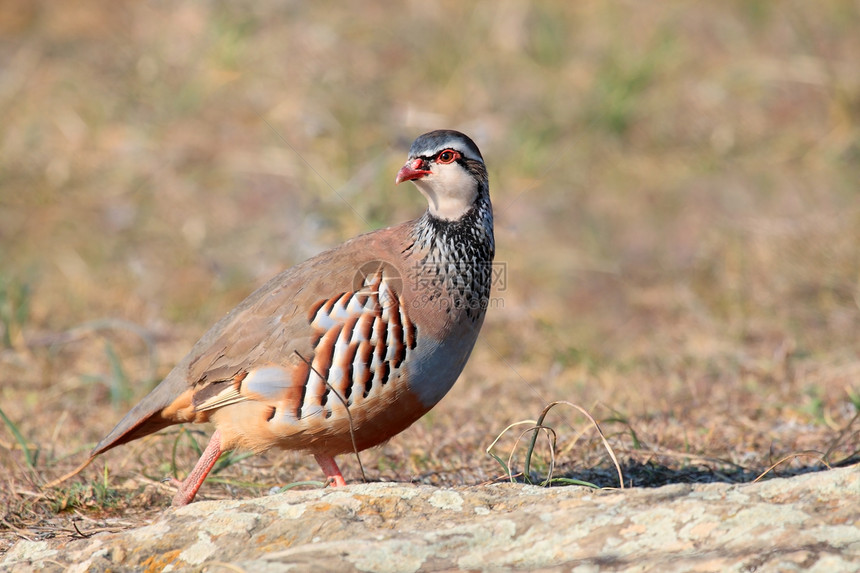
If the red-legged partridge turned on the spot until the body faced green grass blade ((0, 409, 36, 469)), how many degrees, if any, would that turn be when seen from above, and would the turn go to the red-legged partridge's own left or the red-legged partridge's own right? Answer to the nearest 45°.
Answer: approximately 180°

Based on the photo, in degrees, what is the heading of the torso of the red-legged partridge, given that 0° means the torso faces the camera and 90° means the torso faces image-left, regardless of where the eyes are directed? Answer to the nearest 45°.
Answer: approximately 270°
